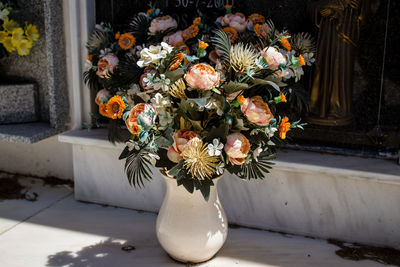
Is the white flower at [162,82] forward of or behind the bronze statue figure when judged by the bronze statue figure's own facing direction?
forward

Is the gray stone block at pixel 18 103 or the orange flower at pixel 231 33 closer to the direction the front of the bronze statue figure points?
the orange flower

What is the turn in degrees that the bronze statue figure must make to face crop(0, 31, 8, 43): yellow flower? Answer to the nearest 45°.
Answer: approximately 90° to its right

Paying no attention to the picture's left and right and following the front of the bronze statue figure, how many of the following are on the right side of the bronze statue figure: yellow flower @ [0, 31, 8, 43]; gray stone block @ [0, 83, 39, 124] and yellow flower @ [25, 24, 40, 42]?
3

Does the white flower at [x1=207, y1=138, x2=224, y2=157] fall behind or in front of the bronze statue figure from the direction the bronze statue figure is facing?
in front

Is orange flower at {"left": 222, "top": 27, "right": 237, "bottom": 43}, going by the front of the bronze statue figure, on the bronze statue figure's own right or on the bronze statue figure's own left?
on the bronze statue figure's own right

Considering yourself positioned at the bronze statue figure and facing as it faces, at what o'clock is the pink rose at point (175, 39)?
The pink rose is roughly at 2 o'clock from the bronze statue figure.

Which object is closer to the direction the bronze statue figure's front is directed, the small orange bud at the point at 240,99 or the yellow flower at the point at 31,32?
the small orange bud

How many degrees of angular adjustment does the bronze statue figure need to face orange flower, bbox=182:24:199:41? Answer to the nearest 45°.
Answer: approximately 45° to its right

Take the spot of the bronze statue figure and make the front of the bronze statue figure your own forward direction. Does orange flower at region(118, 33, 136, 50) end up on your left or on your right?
on your right

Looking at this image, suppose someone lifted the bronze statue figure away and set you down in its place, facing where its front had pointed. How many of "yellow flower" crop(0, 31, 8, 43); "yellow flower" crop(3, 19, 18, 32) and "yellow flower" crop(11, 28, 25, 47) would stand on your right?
3

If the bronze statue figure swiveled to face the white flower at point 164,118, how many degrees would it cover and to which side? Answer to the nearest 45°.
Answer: approximately 45° to its right

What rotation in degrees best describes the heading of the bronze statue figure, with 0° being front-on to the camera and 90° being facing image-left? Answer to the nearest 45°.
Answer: approximately 0°
